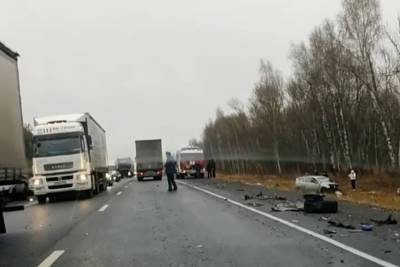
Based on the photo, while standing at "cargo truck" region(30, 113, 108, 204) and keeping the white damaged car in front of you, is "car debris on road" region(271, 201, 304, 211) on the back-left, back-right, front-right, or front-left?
front-right

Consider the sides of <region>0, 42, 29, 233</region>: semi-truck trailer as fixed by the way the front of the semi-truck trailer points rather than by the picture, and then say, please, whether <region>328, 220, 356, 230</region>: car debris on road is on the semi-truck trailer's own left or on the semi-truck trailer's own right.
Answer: on the semi-truck trailer's own left

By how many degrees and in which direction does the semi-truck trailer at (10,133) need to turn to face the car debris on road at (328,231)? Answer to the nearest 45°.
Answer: approximately 90° to its left

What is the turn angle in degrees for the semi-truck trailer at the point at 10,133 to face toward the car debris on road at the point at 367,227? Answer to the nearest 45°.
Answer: approximately 90° to its left

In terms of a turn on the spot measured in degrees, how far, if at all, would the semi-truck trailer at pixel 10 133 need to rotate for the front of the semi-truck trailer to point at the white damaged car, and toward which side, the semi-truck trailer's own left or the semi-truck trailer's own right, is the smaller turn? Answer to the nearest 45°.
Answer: approximately 180°

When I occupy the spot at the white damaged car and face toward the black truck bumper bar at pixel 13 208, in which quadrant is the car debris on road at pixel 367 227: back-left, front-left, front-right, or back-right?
front-left

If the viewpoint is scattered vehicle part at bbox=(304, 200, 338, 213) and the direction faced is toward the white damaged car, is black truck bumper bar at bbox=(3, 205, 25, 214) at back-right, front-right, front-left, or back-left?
back-left

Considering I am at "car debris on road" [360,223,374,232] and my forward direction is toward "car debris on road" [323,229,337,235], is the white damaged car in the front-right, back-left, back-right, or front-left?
back-right
